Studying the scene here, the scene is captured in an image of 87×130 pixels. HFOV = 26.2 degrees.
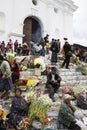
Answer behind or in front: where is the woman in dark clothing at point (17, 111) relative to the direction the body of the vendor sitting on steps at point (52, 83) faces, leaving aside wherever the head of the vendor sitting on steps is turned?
in front

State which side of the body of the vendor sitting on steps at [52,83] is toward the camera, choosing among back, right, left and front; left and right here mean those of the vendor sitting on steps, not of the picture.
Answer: front

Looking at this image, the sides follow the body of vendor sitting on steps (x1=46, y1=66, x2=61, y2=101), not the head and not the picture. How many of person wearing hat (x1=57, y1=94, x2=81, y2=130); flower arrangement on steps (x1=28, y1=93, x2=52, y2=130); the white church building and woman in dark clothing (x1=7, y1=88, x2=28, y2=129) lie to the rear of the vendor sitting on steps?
1

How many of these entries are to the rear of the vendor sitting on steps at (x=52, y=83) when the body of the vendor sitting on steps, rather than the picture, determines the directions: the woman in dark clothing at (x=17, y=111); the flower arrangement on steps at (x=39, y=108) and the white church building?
1

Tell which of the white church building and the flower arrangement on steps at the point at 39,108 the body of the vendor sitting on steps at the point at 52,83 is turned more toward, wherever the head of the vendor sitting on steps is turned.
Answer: the flower arrangement on steps

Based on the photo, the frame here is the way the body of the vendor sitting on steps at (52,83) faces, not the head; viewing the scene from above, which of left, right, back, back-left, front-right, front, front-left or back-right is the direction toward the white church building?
back

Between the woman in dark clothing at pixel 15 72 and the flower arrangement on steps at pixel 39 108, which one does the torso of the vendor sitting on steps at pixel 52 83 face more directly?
the flower arrangement on steps

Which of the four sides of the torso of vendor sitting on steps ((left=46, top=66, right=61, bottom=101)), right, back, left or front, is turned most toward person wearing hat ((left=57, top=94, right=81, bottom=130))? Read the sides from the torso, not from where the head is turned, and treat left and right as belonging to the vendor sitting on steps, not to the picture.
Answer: front

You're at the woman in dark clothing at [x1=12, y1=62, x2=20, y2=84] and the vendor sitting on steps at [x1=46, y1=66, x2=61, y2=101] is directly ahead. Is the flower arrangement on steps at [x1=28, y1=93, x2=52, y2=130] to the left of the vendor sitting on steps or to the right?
right

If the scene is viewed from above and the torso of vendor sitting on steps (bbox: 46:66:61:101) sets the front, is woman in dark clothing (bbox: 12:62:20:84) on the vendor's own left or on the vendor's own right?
on the vendor's own right
